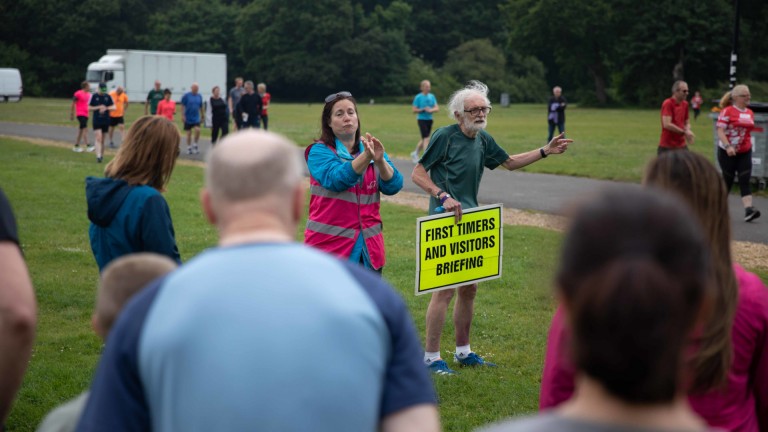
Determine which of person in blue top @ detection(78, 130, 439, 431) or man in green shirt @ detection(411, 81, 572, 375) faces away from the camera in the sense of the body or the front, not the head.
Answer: the person in blue top

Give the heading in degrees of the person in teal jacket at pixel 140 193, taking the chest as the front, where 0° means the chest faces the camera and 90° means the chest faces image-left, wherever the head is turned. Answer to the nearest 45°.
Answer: approximately 225°

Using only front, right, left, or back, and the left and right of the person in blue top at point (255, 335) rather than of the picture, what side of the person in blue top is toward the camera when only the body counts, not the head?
back

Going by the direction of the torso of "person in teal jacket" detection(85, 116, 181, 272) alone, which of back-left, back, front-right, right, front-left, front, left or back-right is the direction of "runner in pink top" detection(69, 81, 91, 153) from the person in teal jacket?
front-left

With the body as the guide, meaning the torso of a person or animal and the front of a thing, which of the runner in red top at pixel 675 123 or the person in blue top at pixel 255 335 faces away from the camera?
the person in blue top

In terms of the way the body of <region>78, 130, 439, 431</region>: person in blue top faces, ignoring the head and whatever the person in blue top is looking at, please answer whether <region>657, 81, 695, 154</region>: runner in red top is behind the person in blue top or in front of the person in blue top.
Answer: in front

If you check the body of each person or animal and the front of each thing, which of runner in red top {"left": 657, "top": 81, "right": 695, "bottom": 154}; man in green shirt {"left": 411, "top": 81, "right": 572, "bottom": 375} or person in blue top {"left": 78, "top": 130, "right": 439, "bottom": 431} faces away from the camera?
the person in blue top

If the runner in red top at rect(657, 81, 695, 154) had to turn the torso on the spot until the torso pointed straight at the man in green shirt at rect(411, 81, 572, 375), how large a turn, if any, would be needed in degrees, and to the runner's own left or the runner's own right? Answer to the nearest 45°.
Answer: approximately 45° to the runner's own right

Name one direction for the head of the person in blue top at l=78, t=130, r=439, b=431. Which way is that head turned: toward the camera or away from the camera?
away from the camera

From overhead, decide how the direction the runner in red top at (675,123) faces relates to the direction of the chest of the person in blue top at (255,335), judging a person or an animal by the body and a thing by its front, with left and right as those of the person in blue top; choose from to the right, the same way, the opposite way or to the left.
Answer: the opposite way

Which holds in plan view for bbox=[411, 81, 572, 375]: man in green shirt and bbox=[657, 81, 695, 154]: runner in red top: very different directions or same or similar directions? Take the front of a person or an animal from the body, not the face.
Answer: same or similar directions

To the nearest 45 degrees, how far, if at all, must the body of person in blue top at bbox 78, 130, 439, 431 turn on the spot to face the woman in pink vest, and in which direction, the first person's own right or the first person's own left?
0° — they already face them

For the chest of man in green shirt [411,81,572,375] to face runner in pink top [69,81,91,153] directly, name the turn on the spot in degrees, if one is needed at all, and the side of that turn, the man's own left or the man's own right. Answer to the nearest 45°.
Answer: approximately 180°

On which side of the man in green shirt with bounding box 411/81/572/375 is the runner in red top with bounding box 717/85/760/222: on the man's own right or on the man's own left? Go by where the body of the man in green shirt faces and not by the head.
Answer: on the man's own left

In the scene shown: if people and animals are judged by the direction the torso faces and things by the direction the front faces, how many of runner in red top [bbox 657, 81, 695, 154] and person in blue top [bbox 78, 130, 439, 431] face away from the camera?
1
